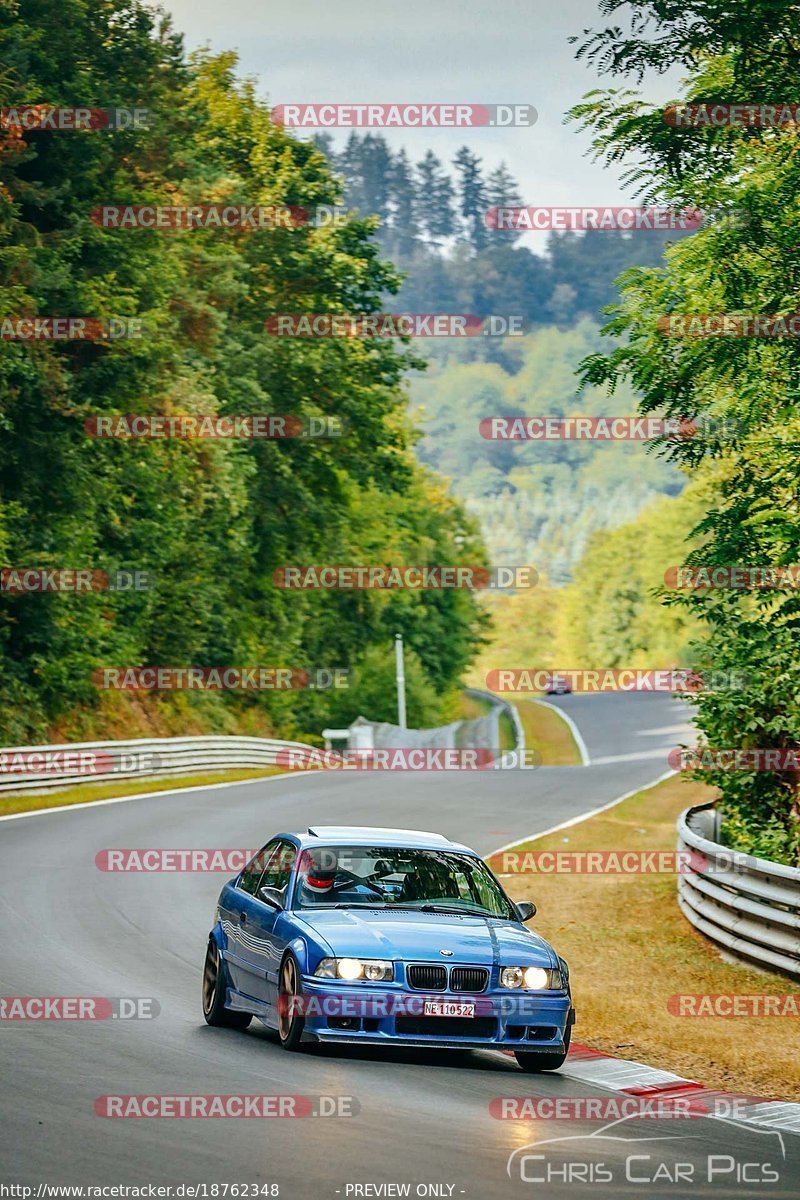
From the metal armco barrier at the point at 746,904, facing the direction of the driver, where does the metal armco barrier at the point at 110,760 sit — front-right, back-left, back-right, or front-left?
back-right

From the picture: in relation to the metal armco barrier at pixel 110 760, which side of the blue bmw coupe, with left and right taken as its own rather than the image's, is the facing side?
back

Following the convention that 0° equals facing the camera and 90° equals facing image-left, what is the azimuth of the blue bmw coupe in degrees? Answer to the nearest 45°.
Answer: approximately 0°

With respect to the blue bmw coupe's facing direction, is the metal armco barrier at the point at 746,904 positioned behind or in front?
behind
